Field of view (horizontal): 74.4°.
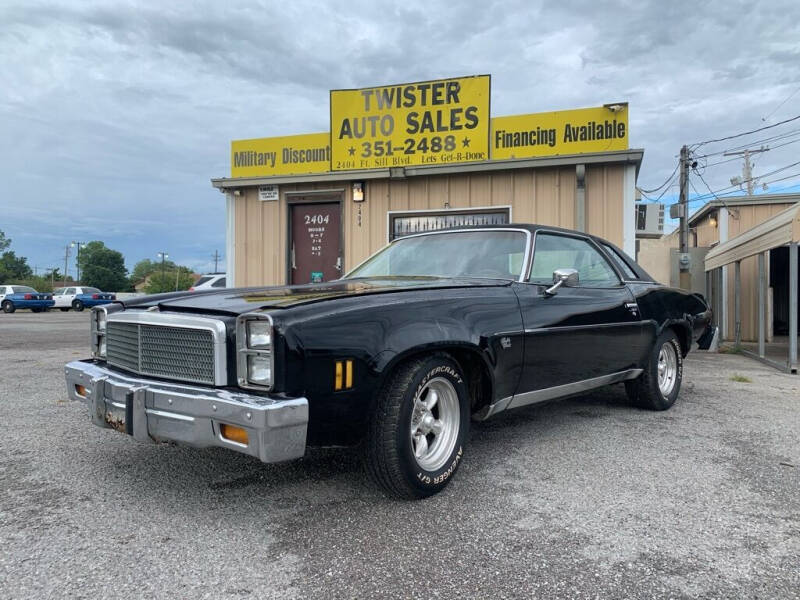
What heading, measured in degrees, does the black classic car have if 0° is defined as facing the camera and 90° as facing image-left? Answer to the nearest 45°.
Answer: approximately 45°

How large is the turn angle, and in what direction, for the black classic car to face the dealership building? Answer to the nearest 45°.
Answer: approximately 135° to its right

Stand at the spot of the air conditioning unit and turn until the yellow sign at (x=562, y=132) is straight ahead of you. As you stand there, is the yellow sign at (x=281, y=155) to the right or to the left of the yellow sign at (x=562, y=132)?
right

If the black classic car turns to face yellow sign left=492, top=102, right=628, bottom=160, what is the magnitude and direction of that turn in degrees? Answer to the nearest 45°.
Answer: approximately 180°

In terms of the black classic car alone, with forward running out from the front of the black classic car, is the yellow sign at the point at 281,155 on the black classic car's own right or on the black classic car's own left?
on the black classic car's own right

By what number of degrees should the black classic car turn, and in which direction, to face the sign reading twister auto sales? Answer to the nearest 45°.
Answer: approximately 135° to its right

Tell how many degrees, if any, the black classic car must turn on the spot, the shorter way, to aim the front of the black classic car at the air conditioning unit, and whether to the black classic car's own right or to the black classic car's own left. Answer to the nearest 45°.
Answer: approximately 180°

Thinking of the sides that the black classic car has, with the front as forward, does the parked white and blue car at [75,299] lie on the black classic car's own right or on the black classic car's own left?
on the black classic car's own right

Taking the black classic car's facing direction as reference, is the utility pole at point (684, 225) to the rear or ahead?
to the rear

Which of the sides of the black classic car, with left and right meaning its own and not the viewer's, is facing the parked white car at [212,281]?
right
